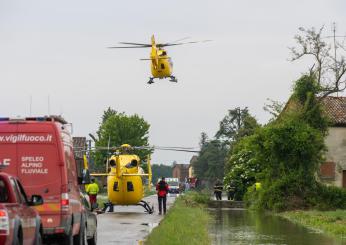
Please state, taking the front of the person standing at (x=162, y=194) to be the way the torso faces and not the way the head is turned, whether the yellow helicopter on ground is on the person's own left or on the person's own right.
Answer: on the person's own left

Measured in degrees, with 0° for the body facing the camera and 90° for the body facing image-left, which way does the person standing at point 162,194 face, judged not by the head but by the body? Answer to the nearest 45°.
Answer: approximately 180°

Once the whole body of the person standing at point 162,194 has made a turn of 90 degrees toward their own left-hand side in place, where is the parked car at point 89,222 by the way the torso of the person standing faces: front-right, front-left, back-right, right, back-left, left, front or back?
left

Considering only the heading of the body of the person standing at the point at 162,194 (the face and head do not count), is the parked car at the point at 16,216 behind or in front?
behind
